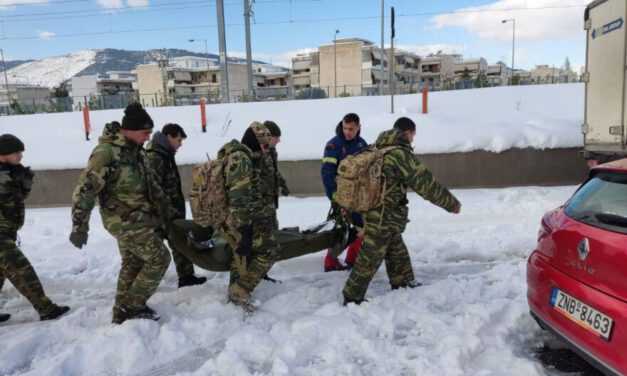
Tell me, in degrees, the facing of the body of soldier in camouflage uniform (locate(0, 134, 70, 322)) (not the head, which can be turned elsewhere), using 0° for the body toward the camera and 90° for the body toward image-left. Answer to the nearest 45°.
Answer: approximately 270°

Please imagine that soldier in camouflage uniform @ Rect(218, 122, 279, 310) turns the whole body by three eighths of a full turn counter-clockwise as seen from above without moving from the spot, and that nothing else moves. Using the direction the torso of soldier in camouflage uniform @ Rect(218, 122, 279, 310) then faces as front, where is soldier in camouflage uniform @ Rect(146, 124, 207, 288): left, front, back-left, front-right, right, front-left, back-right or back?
front

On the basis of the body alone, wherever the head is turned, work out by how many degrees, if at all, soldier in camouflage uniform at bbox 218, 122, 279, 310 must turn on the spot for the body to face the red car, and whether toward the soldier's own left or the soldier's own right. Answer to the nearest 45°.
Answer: approximately 45° to the soldier's own right

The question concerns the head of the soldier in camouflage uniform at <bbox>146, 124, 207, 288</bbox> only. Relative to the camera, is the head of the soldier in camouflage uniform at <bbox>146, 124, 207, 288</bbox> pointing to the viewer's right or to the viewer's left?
to the viewer's right

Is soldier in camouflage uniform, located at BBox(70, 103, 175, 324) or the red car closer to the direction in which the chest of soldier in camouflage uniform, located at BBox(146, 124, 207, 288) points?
the red car

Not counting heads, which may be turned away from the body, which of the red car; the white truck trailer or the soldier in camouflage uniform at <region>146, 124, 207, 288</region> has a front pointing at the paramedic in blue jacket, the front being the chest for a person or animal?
the soldier in camouflage uniform

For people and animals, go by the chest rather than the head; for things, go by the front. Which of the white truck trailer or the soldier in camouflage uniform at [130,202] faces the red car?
the soldier in camouflage uniform

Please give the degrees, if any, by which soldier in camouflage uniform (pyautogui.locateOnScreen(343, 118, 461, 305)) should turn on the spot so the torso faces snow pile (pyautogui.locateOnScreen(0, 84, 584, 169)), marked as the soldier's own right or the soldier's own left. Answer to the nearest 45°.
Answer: approximately 90° to the soldier's own left
